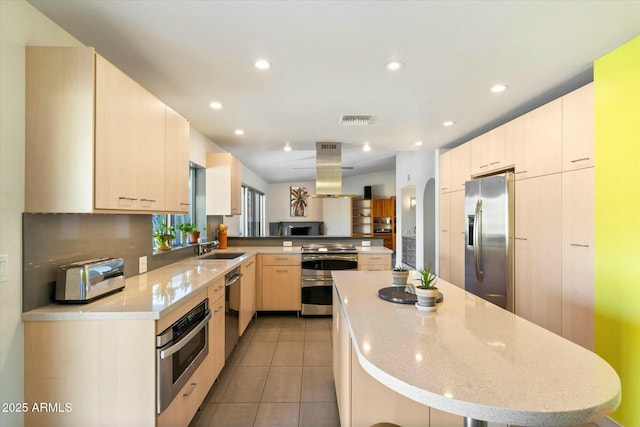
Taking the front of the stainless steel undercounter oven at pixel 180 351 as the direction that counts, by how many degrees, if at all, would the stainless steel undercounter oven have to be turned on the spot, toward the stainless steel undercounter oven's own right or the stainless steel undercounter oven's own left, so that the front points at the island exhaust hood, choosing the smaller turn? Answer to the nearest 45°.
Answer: approximately 90° to the stainless steel undercounter oven's own left

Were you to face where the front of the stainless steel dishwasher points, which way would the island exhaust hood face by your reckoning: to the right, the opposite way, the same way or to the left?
to the right

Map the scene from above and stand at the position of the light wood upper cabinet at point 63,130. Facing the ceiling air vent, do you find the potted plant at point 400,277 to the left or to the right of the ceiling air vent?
right

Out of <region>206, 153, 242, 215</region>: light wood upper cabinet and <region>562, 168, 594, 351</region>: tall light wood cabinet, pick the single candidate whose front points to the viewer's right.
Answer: <region>206, 153, 242, 215</region>: light wood upper cabinet

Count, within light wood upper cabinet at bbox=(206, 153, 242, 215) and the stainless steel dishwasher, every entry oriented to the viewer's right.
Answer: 2

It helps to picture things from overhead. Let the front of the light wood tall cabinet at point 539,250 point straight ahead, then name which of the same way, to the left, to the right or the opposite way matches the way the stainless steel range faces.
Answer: to the left

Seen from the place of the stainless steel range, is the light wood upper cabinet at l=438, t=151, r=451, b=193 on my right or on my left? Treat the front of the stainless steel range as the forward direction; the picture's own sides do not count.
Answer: on my left

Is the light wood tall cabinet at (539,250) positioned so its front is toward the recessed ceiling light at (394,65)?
yes

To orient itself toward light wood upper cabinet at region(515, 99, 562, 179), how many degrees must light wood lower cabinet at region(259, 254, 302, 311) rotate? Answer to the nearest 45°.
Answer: approximately 45° to its left
